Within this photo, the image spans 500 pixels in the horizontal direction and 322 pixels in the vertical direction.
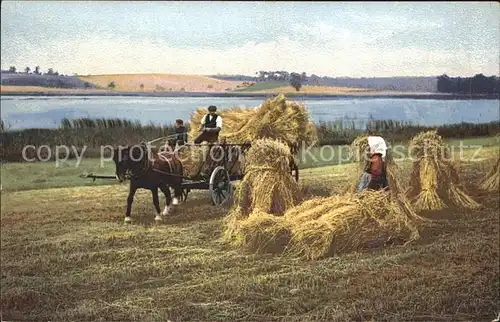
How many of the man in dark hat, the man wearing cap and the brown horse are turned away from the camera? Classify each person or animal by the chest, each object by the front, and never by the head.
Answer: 0

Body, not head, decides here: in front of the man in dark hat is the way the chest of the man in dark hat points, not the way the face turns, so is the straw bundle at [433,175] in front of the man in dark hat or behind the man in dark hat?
behind

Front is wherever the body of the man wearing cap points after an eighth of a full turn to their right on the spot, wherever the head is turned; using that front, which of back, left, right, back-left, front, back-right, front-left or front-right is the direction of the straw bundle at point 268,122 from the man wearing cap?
back

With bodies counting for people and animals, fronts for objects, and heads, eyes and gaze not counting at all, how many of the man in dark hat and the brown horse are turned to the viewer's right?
0

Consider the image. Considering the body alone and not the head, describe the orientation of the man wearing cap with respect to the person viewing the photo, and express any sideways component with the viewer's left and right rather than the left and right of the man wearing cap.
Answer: facing the viewer and to the left of the viewer
